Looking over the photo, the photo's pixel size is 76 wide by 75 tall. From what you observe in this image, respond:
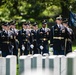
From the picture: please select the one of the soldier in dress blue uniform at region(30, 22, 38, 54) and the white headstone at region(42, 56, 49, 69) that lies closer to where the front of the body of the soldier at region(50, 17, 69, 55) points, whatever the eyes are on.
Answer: the white headstone

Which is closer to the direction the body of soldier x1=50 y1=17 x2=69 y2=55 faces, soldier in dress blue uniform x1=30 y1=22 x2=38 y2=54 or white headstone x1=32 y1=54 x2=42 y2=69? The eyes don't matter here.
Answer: the white headstone

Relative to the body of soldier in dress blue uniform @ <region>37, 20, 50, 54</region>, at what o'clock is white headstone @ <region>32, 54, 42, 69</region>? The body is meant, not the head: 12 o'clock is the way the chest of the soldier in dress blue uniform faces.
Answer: The white headstone is roughly at 12 o'clock from the soldier in dress blue uniform.

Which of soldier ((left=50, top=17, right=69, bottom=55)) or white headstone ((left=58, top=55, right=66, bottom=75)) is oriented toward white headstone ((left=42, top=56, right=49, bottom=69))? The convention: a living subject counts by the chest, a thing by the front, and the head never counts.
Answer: the soldier

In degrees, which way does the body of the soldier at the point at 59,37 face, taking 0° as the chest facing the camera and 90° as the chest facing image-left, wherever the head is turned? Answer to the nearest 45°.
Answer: approximately 0°

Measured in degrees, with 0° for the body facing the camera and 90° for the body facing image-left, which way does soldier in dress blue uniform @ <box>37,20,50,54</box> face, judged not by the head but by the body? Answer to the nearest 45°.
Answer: approximately 0°

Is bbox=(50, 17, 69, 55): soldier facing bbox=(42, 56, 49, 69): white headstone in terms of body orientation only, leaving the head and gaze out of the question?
yes
